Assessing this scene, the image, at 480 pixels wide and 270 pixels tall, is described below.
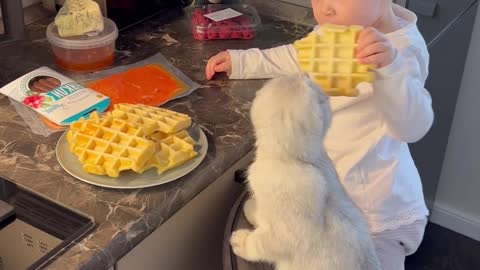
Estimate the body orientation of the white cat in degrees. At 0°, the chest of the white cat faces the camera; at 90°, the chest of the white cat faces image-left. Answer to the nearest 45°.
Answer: approximately 135°

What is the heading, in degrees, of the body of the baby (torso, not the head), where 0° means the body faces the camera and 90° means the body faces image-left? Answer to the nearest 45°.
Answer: approximately 45°

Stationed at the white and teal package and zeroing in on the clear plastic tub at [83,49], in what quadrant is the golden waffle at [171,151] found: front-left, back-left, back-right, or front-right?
back-right

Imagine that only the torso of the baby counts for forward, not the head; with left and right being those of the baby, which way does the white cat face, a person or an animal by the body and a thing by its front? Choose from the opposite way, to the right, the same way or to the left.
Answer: to the right

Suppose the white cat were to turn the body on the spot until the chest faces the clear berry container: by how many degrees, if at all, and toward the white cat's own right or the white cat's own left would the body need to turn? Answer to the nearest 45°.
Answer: approximately 45° to the white cat's own right
